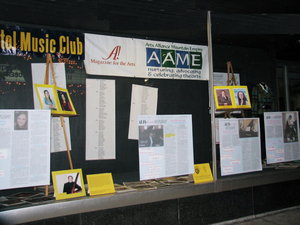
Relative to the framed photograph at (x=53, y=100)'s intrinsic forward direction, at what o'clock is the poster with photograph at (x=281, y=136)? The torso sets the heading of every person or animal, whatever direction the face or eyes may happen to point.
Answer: The poster with photograph is roughly at 9 o'clock from the framed photograph.

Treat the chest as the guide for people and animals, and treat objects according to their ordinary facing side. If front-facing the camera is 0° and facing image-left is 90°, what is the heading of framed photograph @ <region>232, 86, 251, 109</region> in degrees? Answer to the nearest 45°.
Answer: approximately 0°

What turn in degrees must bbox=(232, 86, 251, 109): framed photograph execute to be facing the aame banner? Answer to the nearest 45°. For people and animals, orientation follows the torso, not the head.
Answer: approximately 90° to its right

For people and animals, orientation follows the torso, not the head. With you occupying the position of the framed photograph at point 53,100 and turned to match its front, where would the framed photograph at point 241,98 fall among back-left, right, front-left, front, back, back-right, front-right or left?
left

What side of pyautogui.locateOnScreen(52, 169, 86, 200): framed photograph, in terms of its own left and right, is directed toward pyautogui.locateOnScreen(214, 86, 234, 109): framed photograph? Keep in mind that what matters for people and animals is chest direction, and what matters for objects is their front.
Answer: left

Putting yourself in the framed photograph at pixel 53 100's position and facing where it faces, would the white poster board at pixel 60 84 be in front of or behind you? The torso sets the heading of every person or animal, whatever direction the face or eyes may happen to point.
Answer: behind

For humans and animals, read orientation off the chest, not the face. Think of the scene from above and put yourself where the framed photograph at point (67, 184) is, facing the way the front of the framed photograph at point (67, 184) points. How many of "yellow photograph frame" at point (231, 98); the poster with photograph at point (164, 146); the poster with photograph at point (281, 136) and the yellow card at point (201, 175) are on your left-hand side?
4

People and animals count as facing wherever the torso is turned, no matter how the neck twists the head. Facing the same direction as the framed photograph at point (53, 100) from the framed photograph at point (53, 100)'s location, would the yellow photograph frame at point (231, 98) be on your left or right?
on your left

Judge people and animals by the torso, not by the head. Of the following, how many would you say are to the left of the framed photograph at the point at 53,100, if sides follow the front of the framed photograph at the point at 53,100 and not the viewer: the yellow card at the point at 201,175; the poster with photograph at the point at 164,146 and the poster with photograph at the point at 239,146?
3

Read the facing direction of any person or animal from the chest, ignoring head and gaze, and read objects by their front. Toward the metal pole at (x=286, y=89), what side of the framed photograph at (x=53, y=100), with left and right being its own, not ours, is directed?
left
